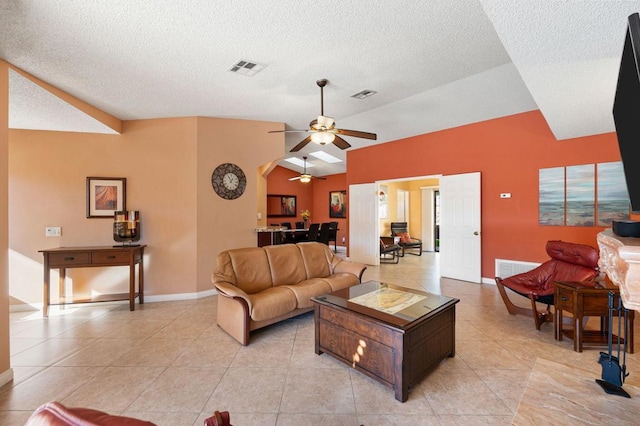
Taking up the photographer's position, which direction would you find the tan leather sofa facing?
facing the viewer and to the right of the viewer

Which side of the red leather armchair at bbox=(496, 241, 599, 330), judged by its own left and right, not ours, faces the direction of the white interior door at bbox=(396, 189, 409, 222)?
right

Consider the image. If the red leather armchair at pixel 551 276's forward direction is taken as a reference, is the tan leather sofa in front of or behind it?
in front

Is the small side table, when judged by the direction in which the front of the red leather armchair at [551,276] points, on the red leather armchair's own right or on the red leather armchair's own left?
on the red leather armchair's own left

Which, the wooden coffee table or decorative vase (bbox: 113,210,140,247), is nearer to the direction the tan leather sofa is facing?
the wooden coffee table

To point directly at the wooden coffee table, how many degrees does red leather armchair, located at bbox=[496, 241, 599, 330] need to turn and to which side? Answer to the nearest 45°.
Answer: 0° — it already faces it

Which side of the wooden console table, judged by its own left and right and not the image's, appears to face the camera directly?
front

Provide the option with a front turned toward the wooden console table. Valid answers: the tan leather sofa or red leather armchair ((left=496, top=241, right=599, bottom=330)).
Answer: the red leather armchair

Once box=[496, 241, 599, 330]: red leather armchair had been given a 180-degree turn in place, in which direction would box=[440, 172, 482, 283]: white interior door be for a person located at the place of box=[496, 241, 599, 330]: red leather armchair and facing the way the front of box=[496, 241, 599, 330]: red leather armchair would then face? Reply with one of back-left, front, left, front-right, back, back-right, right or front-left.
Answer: left

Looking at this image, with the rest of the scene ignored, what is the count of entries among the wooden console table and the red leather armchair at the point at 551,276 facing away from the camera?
0

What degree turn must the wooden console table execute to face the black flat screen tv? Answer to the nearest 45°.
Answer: approximately 45° to its left

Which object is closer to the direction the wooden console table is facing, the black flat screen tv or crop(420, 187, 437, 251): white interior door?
the black flat screen tv

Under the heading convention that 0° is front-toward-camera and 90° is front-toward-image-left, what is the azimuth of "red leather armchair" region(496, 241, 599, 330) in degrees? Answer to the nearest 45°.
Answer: approximately 45°
